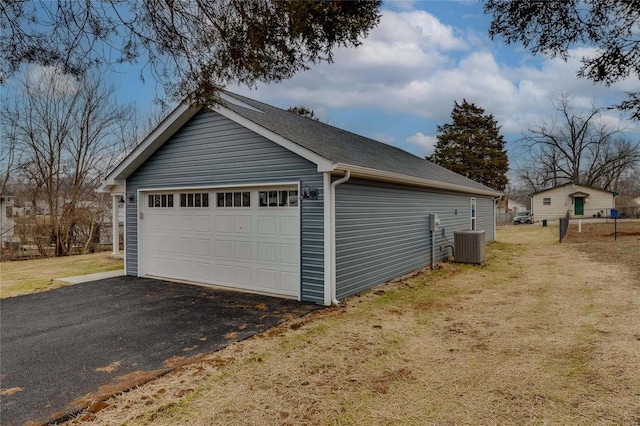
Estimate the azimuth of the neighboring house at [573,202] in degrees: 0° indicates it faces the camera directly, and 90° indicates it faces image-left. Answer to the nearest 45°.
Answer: approximately 0°

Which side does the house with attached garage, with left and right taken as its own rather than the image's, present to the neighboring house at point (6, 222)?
right

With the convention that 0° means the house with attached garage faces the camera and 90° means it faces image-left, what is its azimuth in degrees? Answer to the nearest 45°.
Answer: approximately 45°

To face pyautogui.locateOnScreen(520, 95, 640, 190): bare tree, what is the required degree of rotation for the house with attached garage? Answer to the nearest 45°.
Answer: approximately 180°

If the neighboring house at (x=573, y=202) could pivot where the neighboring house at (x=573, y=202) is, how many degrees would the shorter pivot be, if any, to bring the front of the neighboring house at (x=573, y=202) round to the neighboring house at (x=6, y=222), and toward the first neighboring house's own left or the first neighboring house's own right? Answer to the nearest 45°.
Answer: approximately 45° to the first neighboring house's own right

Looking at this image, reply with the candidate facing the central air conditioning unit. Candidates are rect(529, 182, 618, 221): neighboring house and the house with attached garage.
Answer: the neighboring house

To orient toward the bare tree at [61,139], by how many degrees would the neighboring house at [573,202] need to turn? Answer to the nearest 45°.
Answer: approximately 45° to its right

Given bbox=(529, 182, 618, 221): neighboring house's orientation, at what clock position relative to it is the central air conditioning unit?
The central air conditioning unit is roughly at 12 o'clock from the neighboring house.

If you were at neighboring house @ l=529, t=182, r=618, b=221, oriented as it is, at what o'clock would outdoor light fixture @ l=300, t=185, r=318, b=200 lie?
The outdoor light fixture is roughly at 12 o'clock from the neighboring house.

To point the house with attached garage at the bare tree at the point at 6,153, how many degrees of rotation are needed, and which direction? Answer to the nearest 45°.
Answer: approximately 90° to its right

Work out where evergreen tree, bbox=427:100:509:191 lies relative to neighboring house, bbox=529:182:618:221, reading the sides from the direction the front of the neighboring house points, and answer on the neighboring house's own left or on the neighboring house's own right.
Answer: on the neighboring house's own right

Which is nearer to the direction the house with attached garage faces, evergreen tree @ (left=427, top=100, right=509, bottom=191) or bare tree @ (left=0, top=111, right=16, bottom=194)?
the bare tree
